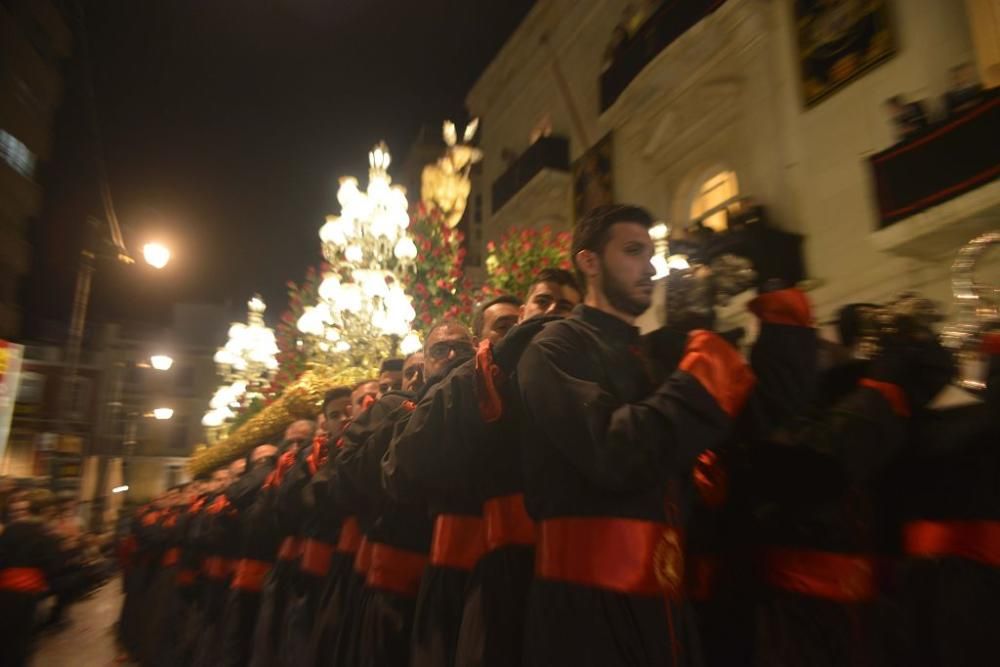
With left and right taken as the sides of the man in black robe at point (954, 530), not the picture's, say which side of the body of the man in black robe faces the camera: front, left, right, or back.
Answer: right

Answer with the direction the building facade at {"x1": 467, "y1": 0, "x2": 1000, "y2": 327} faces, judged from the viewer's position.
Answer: facing the viewer and to the left of the viewer

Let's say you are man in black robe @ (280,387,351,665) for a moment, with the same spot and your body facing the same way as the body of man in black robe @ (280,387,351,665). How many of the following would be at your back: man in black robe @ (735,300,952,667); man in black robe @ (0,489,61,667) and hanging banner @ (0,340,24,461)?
2

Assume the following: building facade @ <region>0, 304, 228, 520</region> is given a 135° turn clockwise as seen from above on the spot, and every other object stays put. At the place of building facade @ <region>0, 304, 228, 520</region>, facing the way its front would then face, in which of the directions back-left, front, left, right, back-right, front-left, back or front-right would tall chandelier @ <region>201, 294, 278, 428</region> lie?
back-left

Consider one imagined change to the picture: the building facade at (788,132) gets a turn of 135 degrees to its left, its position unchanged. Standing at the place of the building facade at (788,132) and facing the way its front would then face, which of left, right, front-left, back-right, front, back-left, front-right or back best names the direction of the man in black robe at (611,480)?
right

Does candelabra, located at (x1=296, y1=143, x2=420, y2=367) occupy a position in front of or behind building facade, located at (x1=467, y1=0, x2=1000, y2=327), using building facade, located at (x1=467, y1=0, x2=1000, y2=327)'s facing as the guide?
in front

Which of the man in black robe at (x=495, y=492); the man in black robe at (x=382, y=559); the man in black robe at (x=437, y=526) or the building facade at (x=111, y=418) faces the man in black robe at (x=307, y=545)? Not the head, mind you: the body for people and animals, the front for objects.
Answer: the building facade

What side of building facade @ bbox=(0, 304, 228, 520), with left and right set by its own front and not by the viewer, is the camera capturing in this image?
front

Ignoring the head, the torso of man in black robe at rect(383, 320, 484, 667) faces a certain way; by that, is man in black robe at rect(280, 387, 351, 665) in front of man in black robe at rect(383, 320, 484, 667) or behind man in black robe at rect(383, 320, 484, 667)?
behind
